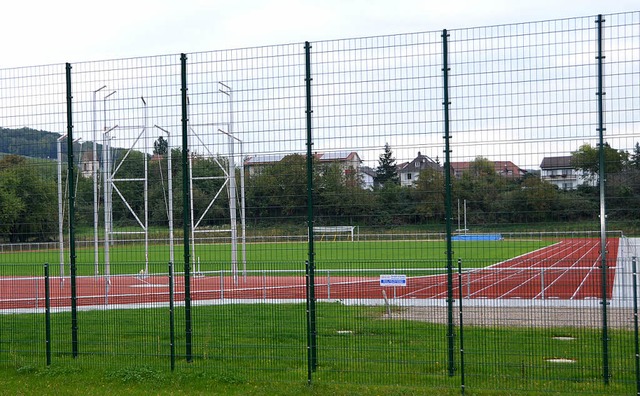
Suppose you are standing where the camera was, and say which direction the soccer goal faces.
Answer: facing the viewer

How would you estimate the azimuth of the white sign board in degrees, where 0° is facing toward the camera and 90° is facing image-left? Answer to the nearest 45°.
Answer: approximately 0°
